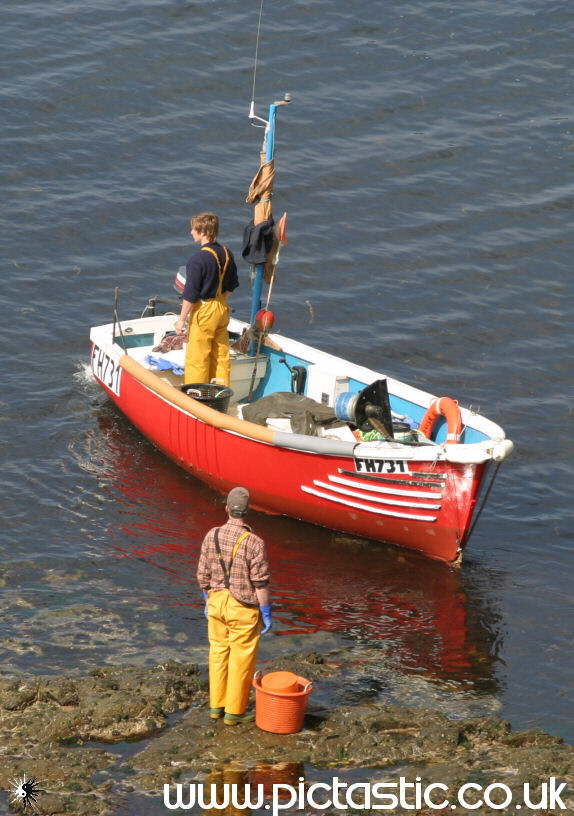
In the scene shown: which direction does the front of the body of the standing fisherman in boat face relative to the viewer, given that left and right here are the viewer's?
facing away from the viewer and to the left of the viewer

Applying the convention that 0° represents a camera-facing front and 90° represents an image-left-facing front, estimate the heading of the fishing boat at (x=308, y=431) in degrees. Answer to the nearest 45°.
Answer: approximately 315°

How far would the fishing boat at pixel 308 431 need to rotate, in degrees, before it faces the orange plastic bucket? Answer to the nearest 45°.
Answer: approximately 45° to its right

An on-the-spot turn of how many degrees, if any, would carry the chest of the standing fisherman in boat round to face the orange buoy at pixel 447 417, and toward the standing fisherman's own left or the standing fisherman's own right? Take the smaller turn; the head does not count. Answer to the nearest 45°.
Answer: approximately 180°

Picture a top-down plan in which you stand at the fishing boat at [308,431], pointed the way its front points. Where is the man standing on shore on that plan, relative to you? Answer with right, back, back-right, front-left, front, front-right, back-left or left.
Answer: front-right

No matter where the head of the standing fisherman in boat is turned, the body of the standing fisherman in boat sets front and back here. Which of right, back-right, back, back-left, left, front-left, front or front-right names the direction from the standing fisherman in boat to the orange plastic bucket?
back-left

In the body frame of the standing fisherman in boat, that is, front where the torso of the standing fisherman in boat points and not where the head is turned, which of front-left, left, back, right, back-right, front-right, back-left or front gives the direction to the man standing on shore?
back-left
